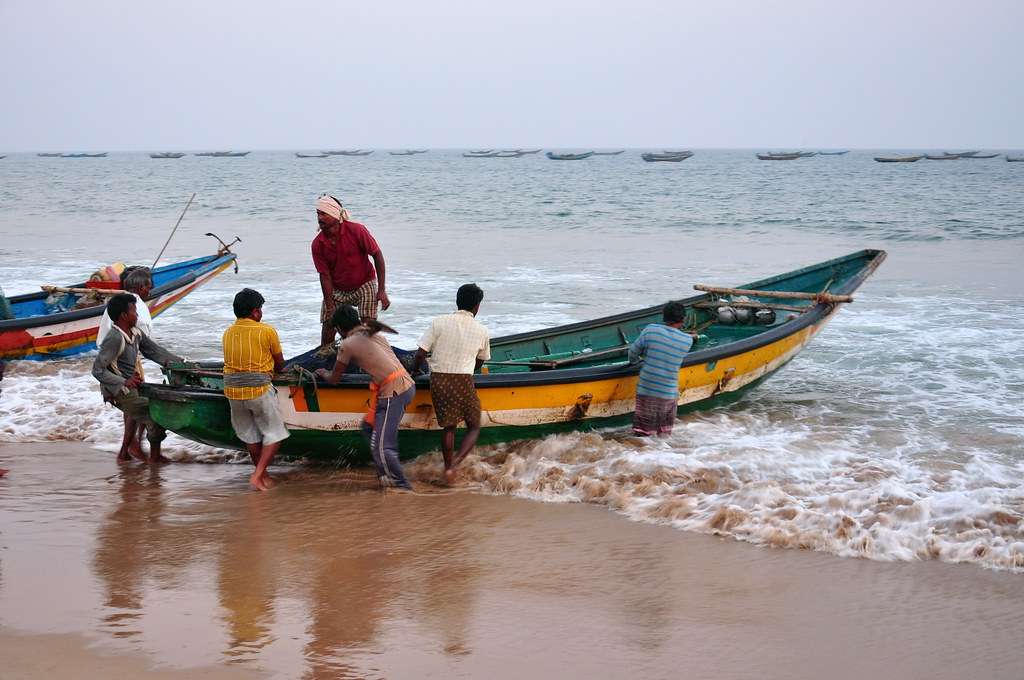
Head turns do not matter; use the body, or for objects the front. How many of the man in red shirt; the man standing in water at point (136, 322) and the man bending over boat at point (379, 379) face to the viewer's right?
1

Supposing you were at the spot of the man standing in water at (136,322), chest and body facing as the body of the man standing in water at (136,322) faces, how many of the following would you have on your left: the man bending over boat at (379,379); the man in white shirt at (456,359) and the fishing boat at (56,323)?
1

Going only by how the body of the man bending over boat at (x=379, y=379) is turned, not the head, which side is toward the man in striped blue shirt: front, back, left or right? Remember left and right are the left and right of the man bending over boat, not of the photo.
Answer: right

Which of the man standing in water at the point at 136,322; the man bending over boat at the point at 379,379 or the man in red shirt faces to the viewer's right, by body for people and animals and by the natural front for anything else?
the man standing in water

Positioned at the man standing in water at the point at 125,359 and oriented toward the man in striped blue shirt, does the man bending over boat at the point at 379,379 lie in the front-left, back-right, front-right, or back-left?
front-right

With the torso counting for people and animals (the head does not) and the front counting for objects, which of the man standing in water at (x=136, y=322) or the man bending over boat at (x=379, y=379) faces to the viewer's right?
the man standing in water

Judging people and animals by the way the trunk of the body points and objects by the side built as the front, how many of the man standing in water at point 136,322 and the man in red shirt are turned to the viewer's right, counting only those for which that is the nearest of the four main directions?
1

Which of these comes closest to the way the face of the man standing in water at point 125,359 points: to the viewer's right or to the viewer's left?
to the viewer's right

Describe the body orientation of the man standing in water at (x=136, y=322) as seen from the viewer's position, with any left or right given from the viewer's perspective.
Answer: facing to the right of the viewer

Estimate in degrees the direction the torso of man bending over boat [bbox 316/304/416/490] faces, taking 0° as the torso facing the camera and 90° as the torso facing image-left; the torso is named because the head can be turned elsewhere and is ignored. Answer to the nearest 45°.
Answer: approximately 135°

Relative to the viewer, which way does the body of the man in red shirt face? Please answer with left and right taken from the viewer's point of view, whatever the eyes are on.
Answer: facing the viewer and to the left of the viewer
